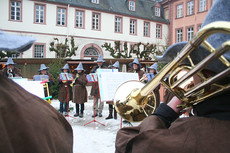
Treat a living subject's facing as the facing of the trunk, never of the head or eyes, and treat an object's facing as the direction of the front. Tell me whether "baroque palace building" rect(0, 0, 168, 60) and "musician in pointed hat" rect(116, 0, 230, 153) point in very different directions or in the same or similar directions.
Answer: very different directions

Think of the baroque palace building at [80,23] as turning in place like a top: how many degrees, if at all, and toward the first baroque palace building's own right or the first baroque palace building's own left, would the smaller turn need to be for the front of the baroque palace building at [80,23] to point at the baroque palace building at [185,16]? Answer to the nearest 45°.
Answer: approximately 45° to the first baroque palace building's own left

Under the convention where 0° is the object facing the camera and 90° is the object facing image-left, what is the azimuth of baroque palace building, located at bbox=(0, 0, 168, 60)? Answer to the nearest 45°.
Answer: approximately 315°

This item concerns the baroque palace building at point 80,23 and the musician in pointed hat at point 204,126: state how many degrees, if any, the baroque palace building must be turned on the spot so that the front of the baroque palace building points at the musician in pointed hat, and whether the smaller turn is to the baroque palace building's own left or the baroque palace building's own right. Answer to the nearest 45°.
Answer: approximately 45° to the baroque palace building's own right

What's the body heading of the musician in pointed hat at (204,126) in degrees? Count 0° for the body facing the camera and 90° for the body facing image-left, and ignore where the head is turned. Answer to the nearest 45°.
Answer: approximately 135°

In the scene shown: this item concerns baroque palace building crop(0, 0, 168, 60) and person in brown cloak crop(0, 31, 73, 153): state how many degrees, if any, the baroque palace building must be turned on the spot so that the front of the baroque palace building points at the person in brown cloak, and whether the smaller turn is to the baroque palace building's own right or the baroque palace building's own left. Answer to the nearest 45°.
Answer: approximately 45° to the baroque palace building's own right

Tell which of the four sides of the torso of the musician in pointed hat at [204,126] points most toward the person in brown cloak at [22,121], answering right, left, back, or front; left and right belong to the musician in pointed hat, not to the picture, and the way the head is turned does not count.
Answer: left
